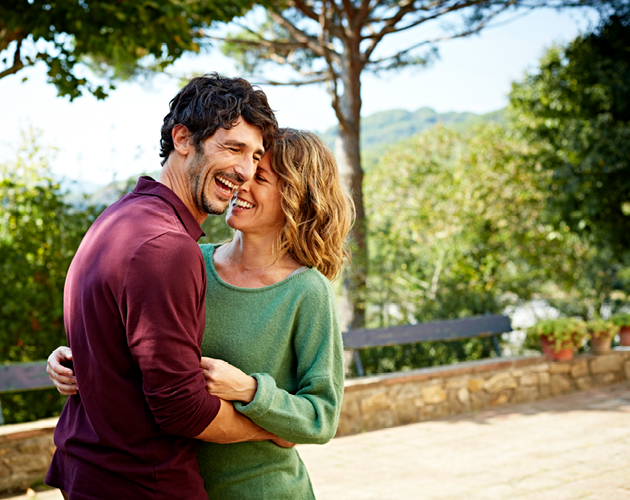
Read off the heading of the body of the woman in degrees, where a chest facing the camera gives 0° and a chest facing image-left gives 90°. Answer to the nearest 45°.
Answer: approximately 45°

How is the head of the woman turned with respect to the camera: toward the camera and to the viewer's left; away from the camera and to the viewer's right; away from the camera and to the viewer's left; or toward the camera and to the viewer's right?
toward the camera and to the viewer's left

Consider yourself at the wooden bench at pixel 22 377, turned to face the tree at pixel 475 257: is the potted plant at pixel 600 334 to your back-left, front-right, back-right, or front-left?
front-right

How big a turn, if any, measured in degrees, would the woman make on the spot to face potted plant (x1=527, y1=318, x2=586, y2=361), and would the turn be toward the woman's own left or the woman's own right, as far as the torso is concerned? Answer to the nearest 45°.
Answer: approximately 180°

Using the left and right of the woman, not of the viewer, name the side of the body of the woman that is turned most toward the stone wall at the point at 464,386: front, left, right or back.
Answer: back

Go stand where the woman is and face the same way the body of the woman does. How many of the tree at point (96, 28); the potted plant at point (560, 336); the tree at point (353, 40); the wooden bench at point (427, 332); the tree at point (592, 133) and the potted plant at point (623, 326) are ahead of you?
0

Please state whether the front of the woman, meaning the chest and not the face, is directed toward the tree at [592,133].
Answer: no

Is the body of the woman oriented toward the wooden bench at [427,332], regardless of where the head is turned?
no

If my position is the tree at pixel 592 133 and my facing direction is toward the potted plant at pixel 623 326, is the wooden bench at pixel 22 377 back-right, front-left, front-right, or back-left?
front-right

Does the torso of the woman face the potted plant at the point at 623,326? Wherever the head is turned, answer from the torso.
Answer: no

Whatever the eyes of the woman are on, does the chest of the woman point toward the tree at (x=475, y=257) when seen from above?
no

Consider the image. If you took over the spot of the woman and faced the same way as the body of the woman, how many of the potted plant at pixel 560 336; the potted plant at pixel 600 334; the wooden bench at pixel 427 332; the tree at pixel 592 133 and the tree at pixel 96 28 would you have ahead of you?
0

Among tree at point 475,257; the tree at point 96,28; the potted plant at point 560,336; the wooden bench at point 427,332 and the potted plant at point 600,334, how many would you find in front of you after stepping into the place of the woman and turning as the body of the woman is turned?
0

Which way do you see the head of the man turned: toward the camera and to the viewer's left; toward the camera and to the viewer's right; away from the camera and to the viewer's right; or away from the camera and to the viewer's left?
toward the camera and to the viewer's right

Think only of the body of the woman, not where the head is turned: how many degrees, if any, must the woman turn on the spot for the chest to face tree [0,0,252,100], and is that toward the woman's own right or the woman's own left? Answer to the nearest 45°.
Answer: approximately 135° to the woman's own right
